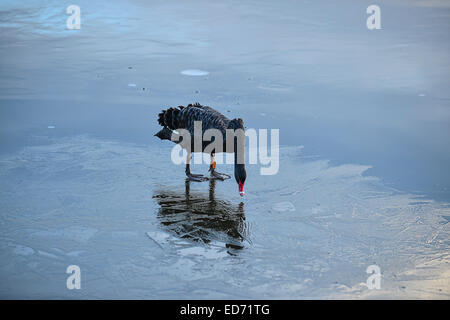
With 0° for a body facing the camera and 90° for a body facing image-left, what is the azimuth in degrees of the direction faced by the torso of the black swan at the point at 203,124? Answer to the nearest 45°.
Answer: approximately 270°
